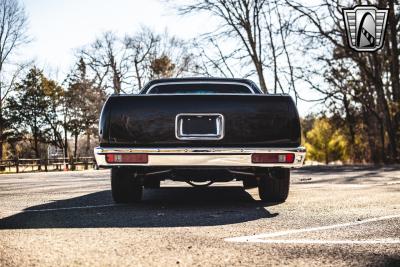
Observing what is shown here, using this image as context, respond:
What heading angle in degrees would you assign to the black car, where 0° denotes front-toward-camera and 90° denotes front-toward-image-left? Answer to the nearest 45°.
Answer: approximately 180°
